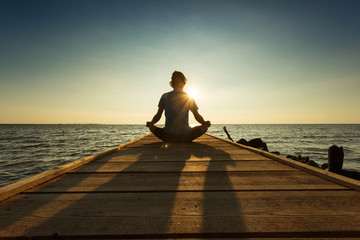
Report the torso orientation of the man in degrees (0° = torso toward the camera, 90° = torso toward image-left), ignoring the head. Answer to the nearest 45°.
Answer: approximately 180°

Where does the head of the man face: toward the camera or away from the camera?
away from the camera

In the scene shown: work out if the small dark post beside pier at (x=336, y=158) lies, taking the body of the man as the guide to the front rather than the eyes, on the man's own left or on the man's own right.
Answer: on the man's own right
